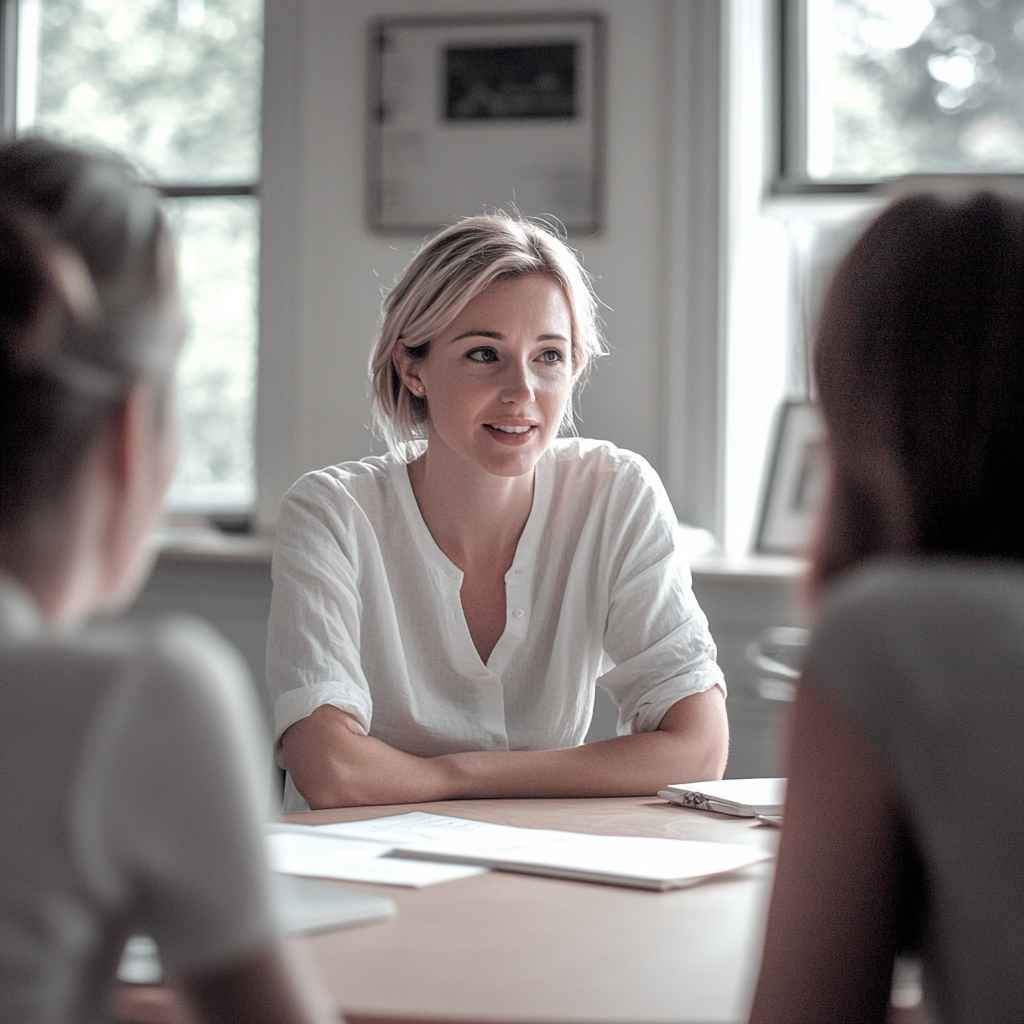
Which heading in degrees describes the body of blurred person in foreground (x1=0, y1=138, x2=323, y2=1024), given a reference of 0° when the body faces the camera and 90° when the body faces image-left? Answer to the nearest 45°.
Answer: approximately 225°

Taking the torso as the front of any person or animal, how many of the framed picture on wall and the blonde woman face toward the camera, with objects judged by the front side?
2

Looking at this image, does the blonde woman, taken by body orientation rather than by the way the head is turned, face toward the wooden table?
yes

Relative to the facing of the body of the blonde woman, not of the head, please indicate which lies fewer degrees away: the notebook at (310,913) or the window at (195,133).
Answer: the notebook

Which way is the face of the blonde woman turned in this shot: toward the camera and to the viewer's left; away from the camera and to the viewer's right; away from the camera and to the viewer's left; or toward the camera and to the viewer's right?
toward the camera and to the viewer's right

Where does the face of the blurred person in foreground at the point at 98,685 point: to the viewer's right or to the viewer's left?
to the viewer's right

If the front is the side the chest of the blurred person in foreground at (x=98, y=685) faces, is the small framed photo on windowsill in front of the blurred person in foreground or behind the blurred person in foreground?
in front

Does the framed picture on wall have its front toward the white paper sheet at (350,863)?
yes

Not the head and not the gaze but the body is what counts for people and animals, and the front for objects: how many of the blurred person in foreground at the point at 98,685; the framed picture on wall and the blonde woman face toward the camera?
2

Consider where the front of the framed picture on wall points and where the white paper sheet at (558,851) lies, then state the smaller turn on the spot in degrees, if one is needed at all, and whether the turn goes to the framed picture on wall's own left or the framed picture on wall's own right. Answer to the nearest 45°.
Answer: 0° — it already faces it

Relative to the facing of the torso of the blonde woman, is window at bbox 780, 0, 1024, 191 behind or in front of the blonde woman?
behind

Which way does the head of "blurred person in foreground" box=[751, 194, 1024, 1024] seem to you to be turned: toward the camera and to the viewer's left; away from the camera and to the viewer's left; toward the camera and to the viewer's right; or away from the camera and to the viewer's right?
away from the camera and to the viewer's left

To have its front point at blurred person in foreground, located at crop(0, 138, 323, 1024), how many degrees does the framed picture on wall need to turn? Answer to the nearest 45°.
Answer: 0° — it already faces them
